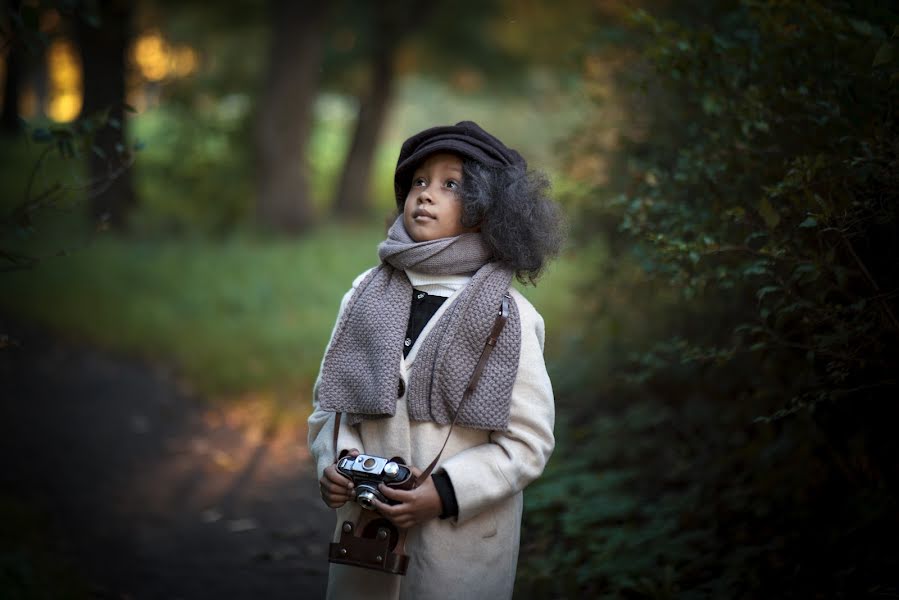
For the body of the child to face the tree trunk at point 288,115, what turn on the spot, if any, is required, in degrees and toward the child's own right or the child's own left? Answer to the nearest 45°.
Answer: approximately 135° to the child's own right

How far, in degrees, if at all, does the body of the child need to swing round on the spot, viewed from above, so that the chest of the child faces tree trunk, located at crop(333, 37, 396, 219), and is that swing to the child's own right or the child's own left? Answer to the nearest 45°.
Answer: approximately 135° to the child's own right

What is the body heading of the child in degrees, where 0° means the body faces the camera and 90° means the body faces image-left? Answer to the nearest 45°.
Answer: approximately 45°

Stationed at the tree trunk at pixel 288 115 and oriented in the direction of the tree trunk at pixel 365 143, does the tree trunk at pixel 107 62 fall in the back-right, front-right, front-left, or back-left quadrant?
back-left
